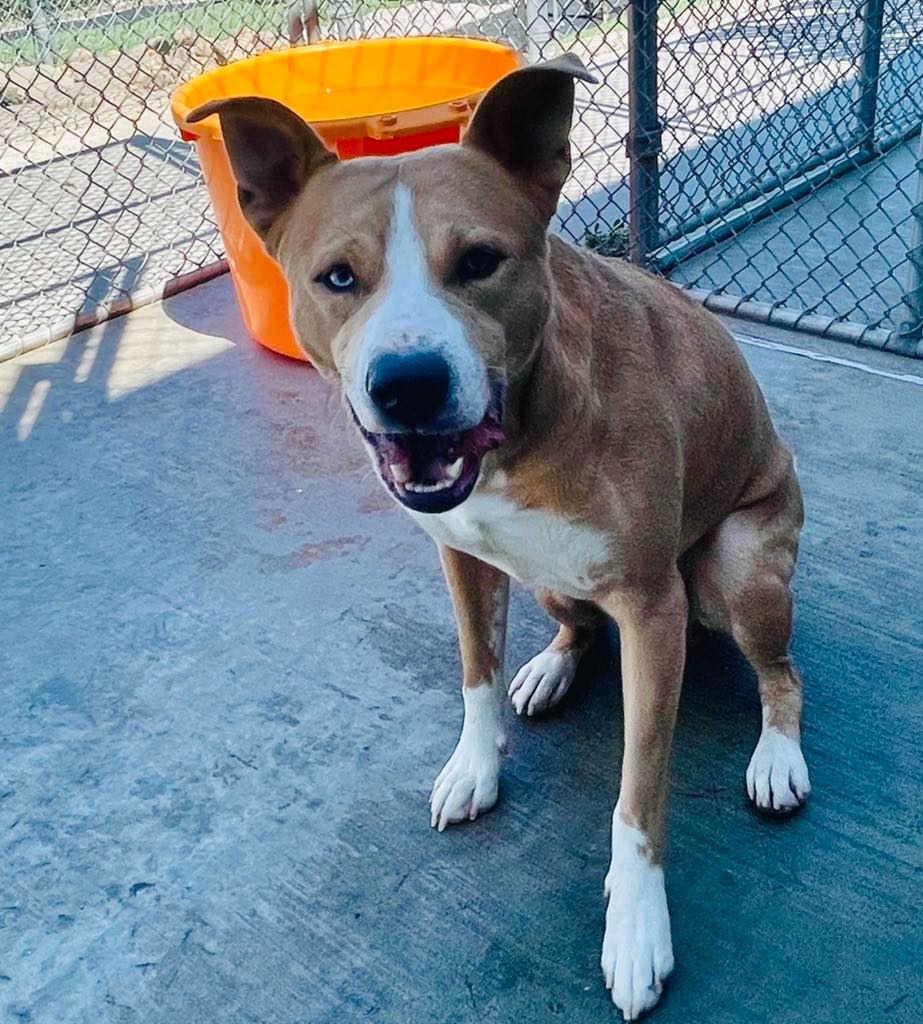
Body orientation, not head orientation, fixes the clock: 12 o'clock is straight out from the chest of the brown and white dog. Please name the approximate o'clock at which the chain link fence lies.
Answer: The chain link fence is roughly at 5 o'clock from the brown and white dog.

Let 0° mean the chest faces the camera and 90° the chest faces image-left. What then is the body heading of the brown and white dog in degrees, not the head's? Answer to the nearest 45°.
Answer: approximately 45°

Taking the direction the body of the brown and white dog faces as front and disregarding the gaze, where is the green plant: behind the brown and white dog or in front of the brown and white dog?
behind

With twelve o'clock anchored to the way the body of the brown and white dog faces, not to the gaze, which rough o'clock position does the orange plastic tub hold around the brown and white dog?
The orange plastic tub is roughly at 4 o'clock from the brown and white dog.
